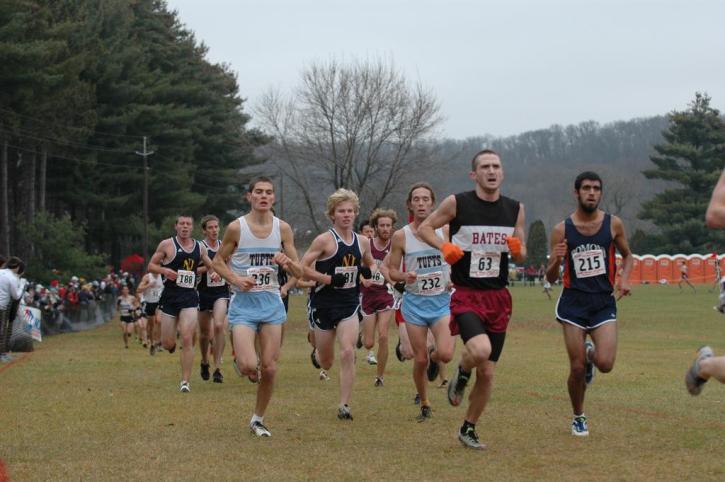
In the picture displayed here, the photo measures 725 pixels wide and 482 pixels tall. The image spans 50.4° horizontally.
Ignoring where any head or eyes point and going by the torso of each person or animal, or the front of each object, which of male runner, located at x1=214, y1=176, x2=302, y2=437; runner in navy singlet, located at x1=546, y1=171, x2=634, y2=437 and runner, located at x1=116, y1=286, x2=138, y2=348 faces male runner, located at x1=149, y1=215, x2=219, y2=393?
the runner

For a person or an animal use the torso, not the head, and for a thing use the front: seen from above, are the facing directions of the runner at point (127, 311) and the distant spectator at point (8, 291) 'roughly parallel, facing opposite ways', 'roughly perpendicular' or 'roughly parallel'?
roughly perpendicular

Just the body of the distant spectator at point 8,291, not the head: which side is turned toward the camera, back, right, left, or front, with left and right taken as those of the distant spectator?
right

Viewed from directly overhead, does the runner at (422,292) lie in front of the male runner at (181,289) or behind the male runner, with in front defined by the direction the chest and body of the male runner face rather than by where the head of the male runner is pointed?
in front

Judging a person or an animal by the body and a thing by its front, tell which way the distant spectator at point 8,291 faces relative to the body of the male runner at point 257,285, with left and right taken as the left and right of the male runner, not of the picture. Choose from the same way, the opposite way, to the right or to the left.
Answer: to the left

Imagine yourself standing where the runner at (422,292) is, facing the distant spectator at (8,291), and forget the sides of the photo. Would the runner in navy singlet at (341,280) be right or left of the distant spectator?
left

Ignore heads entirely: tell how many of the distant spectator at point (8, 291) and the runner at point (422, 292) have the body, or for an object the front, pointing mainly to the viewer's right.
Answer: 1

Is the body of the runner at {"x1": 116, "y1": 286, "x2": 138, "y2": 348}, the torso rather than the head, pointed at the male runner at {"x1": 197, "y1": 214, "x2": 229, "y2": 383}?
yes

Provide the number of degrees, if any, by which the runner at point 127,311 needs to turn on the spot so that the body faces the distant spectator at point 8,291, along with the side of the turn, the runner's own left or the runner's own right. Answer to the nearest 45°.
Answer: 0° — they already face them

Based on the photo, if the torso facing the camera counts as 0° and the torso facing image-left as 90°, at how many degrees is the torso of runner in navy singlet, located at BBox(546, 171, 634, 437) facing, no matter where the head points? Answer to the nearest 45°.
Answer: approximately 0°
